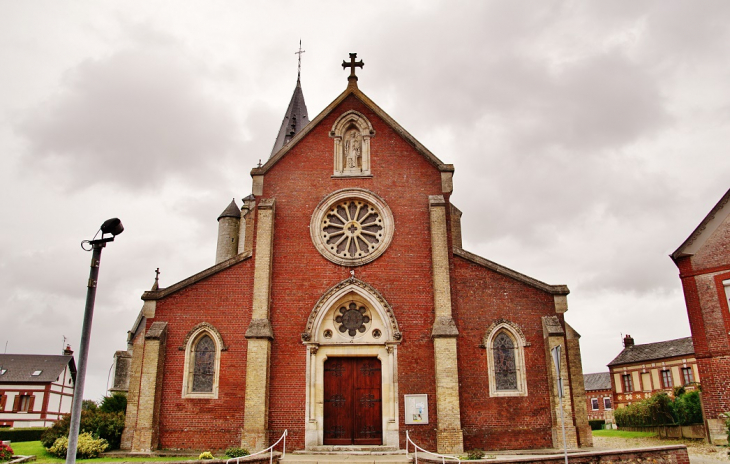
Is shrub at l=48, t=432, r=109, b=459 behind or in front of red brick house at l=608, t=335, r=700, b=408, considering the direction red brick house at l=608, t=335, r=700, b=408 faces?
in front

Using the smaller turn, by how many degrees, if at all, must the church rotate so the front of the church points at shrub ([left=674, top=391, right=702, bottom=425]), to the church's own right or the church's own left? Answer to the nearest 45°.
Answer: approximately 135° to the church's own left

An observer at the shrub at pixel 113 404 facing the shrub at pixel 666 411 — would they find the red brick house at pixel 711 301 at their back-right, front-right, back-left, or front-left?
front-right

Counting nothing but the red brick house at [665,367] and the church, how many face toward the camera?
2

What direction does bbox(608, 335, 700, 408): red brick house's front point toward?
toward the camera

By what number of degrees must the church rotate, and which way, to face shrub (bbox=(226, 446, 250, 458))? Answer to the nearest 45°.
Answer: approximately 45° to its right

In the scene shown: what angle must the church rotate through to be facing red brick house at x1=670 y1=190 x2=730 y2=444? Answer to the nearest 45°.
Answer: approximately 90° to its left

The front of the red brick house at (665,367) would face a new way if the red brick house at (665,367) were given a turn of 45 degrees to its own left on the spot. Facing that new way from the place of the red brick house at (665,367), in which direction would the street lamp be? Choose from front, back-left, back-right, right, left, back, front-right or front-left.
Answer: front-right

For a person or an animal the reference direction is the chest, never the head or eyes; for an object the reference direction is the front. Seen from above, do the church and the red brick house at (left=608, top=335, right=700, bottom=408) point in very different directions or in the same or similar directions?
same or similar directions

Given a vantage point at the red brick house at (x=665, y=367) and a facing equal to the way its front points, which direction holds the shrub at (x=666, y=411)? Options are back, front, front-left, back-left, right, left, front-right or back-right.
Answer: front

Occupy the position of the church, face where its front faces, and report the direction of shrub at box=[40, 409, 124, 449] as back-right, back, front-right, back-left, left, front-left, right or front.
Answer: right

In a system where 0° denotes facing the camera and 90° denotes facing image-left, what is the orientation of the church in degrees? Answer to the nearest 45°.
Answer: approximately 0°

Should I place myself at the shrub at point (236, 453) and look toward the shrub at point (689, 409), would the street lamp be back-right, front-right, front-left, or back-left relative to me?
back-right

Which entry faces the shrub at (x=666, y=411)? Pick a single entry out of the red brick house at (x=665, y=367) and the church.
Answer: the red brick house

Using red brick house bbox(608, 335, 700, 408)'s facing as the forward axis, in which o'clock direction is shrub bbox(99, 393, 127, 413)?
The shrub is roughly at 1 o'clock from the red brick house.

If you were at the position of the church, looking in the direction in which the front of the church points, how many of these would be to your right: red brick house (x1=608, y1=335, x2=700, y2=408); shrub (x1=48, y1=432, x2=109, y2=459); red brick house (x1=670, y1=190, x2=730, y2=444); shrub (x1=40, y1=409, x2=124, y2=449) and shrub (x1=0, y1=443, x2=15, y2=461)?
3

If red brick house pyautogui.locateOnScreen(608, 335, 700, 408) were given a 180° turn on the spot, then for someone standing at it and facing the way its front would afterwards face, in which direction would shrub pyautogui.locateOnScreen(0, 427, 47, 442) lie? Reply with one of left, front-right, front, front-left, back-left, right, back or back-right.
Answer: back-left

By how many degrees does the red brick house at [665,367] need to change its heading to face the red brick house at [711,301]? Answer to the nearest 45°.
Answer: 0° — it already faces it

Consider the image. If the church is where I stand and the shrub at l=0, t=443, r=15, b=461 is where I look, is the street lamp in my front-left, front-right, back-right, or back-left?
front-left
